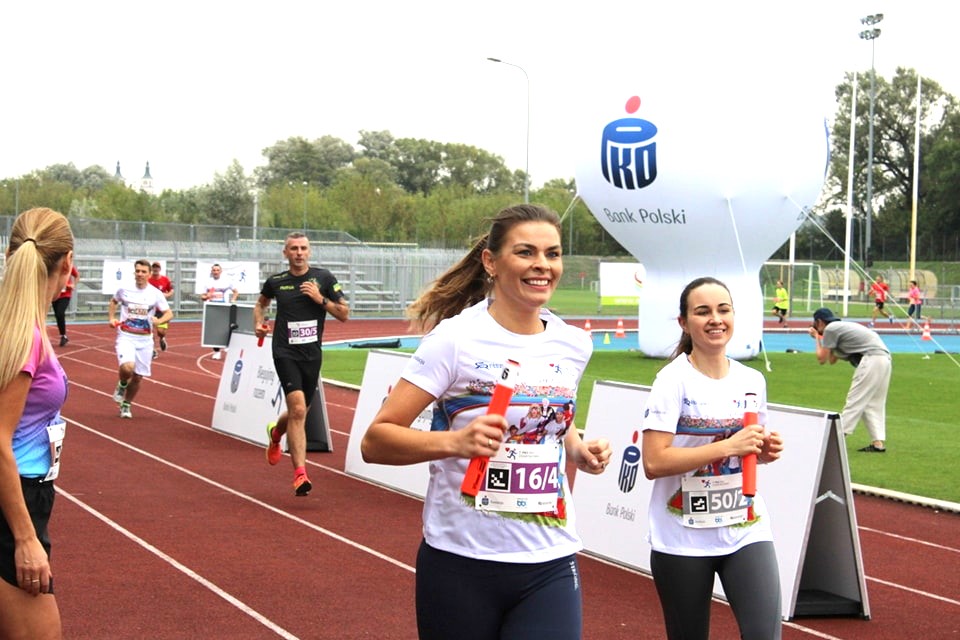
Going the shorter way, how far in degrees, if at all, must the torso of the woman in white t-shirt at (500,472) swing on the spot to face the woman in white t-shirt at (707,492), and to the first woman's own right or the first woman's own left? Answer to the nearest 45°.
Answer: approximately 90° to the first woman's own left

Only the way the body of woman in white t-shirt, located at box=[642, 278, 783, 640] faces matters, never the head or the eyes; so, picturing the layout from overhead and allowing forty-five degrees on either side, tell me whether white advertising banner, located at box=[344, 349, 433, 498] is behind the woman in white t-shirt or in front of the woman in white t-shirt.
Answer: behind

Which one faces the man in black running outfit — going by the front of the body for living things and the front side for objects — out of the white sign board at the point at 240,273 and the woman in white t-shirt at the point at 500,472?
the white sign board

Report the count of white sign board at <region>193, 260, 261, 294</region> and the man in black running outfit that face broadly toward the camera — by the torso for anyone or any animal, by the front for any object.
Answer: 2

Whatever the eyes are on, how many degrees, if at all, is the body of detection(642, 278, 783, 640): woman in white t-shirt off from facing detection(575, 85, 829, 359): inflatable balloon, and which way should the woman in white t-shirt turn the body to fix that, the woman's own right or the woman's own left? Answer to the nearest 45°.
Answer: approximately 135° to the woman's own left

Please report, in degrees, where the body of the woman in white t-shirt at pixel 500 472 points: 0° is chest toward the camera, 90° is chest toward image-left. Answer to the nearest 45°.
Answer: approximately 315°

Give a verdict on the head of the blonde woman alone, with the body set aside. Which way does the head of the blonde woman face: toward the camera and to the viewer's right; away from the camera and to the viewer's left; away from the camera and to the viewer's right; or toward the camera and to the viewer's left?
away from the camera and to the viewer's right

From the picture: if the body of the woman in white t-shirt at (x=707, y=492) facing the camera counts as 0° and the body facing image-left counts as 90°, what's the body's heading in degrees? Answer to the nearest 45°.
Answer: approximately 315°

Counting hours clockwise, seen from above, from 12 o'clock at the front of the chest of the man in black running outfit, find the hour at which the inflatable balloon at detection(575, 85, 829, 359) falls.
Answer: The inflatable balloon is roughly at 7 o'clock from the man in black running outfit.

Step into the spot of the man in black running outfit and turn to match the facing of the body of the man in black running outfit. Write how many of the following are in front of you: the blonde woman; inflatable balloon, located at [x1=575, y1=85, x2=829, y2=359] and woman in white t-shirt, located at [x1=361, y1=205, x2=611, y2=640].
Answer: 2

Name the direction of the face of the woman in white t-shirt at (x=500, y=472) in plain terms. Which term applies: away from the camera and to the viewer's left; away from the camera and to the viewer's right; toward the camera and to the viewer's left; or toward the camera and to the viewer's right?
toward the camera and to the viewer's right

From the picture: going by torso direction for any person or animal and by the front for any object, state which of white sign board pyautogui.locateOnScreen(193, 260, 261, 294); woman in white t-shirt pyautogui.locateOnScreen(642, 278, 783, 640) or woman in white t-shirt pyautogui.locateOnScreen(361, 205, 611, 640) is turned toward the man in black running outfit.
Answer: the white sign board
